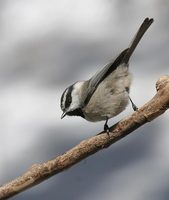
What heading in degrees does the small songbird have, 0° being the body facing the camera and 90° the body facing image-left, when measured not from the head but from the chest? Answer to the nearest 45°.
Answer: approximately 90°
